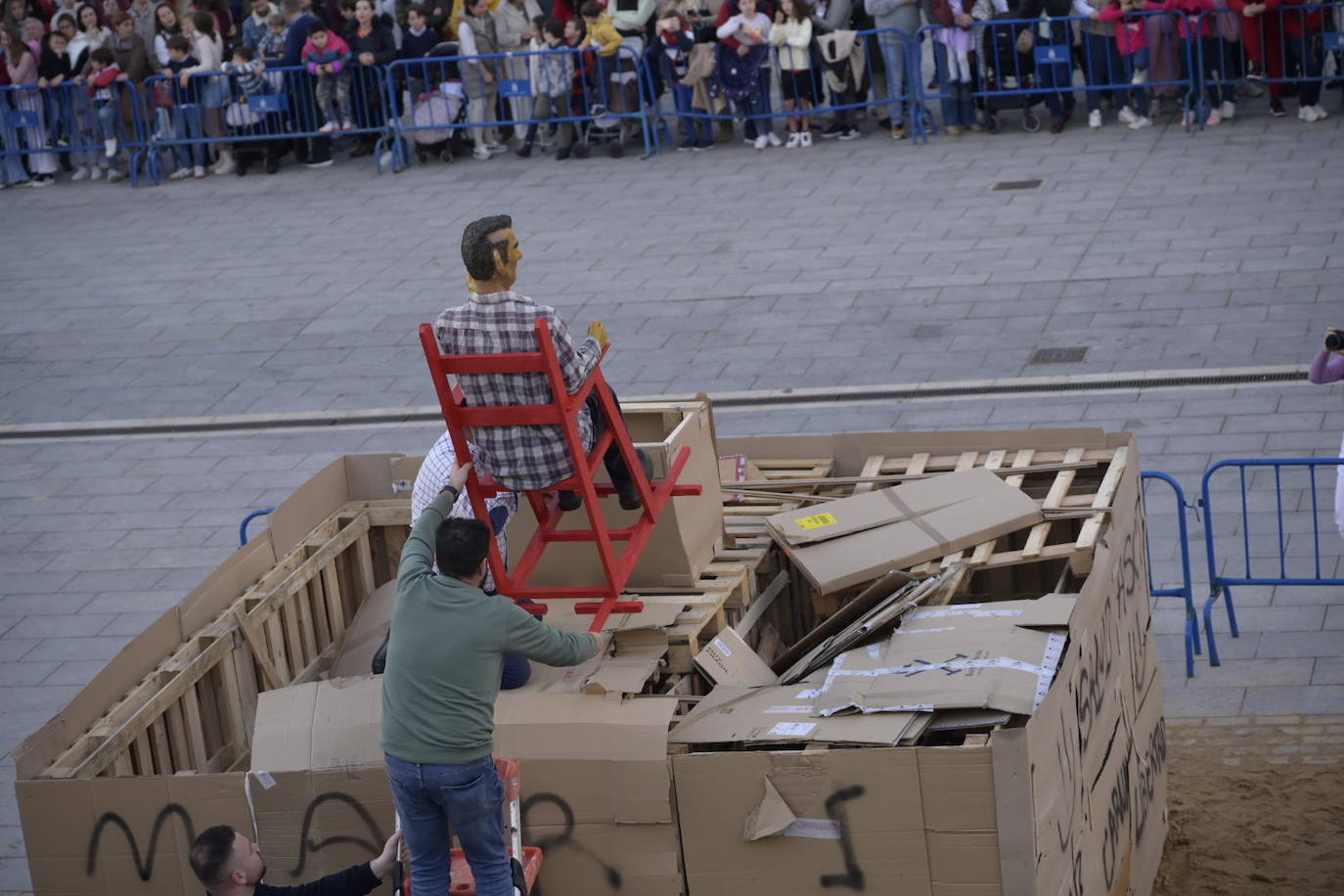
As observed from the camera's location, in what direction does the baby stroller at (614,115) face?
facing the viewer and to the left of the viewer

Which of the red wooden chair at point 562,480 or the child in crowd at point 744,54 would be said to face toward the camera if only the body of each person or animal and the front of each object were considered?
the child in crowd

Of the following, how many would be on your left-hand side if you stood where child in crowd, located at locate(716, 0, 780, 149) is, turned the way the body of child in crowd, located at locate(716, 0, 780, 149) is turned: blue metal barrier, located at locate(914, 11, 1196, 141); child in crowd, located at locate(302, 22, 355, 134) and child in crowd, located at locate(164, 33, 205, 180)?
1

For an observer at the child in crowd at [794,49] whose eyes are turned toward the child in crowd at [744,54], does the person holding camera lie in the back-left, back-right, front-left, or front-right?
back-left

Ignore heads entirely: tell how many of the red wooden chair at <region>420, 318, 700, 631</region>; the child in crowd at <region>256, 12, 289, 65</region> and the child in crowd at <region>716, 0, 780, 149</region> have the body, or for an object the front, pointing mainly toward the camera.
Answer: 2

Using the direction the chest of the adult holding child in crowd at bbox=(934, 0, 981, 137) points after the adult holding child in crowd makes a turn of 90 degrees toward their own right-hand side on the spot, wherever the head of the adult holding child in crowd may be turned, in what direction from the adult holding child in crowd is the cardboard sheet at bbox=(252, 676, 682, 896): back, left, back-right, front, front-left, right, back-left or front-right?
left

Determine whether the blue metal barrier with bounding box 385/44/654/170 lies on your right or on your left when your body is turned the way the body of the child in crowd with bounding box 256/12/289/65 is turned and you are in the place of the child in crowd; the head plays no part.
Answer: on your left

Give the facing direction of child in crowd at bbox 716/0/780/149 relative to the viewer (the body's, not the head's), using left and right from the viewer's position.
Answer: facing the viewer

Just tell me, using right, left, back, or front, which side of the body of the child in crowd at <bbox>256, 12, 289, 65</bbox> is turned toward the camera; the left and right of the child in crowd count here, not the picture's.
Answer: front

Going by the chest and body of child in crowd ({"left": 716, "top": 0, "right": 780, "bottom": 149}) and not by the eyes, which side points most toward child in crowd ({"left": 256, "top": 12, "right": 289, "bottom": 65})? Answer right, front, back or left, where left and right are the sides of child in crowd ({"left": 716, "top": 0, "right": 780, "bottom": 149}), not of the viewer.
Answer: right

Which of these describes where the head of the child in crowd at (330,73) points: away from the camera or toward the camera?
toward the camera

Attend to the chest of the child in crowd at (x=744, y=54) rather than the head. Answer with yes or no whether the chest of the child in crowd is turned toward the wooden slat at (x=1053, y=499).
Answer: yes

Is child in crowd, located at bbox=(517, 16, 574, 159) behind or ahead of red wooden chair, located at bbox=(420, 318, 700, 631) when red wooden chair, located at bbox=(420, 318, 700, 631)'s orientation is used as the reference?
ahead

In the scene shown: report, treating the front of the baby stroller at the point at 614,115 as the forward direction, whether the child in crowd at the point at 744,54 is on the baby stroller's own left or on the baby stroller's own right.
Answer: on the baby stroller's own left

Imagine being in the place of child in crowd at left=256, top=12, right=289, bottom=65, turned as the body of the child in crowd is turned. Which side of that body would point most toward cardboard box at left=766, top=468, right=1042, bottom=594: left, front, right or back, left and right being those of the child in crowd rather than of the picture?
front

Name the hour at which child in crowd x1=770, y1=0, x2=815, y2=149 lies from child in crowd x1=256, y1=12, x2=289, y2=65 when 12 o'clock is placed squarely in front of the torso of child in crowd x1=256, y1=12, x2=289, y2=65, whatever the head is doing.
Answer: child in crowd x1=770, y1=0, x2=815, y2=149 is roughly at 10 o'clock from child in crowd x1=256, y1=12, x2=289, y2=65.
